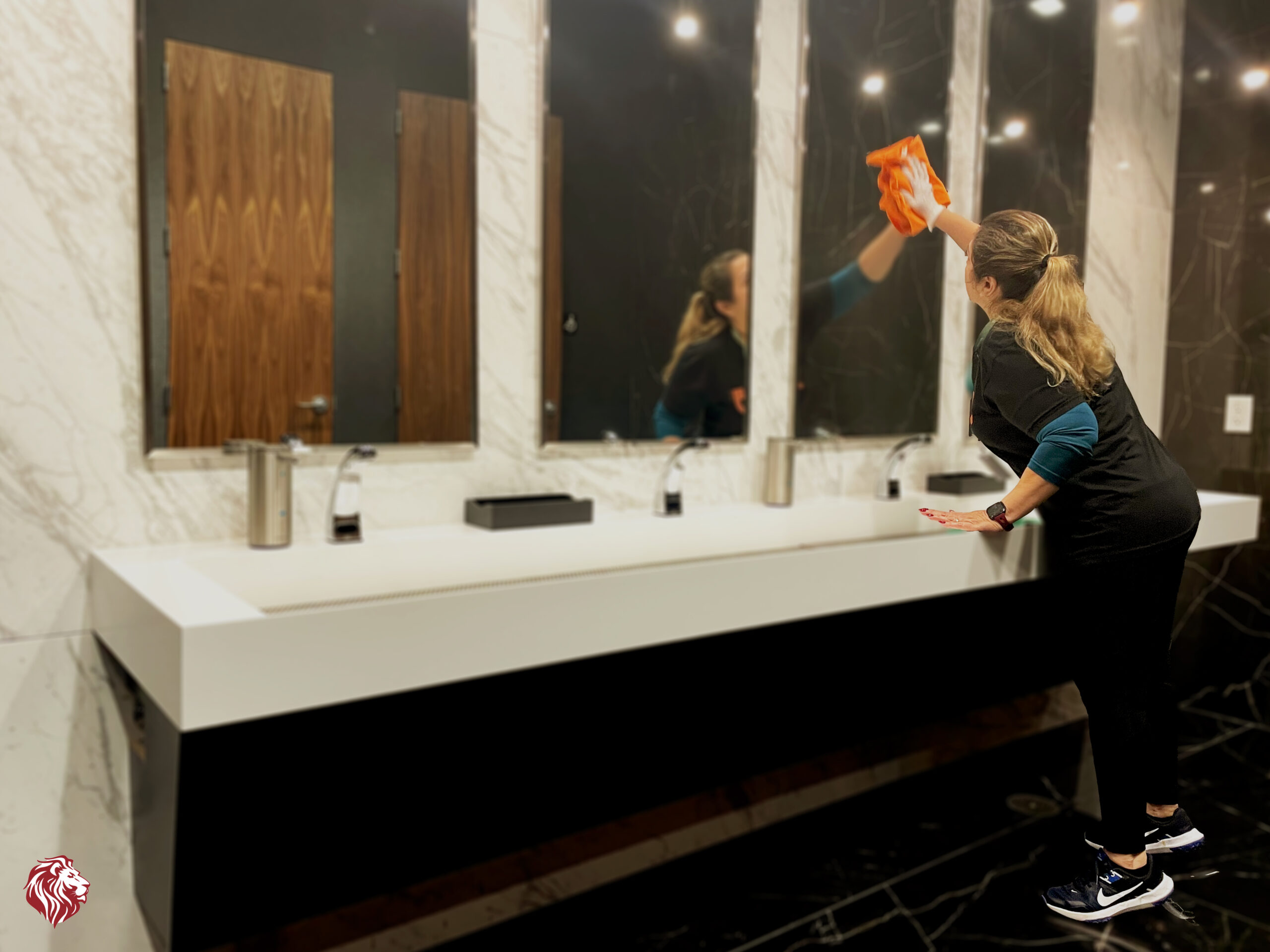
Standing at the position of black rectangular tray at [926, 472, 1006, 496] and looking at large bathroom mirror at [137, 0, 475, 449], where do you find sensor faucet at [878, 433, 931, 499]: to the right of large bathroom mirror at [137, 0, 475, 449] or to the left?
right

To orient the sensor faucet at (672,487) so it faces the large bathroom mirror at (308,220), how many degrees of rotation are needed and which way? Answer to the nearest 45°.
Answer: approximately 90° to its right

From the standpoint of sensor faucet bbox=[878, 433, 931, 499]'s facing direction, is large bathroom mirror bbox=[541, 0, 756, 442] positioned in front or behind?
behind

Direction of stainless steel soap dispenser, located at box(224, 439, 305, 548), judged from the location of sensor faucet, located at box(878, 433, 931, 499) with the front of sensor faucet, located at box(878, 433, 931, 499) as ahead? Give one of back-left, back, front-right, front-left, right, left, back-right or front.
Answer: back-right
